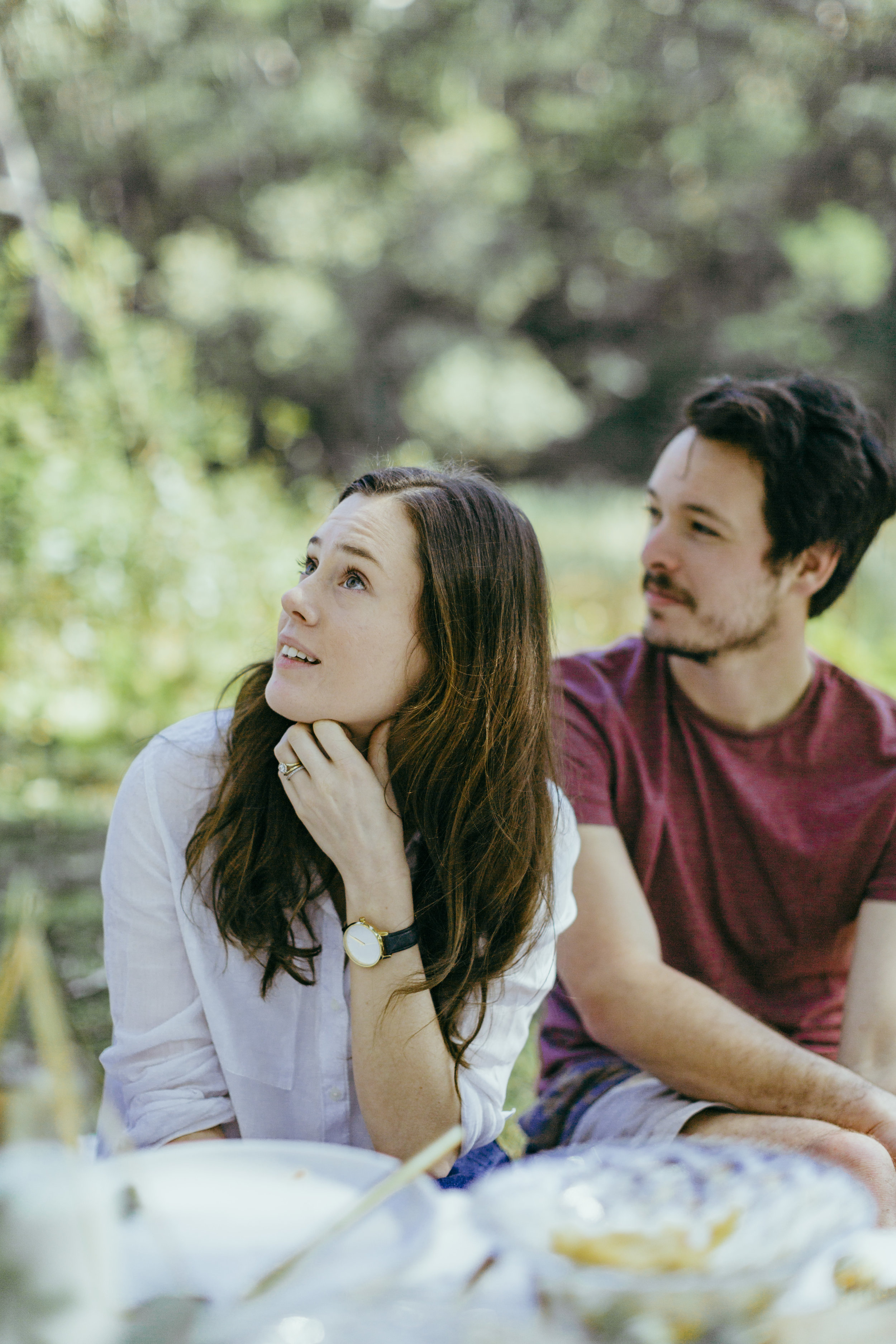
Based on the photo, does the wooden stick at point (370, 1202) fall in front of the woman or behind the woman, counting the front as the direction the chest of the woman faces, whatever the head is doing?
in front

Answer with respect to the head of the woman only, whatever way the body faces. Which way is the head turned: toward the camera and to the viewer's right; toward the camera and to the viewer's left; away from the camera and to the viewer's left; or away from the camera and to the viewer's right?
toward the camera and to the viewer's left

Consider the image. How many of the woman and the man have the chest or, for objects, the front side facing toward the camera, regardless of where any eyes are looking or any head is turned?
2

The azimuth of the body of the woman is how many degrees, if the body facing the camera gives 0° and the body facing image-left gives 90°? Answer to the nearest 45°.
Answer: approximately 0°

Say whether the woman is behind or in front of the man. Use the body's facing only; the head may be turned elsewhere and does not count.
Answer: in front

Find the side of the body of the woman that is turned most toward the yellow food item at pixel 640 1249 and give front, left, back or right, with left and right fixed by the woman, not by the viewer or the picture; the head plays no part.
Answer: front

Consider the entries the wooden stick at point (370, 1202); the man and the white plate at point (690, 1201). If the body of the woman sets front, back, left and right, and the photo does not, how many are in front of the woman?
2

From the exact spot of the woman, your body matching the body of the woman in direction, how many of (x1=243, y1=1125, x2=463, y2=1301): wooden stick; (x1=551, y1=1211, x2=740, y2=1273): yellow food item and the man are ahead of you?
2

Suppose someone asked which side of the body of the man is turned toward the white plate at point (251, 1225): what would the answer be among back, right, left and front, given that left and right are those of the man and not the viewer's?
front

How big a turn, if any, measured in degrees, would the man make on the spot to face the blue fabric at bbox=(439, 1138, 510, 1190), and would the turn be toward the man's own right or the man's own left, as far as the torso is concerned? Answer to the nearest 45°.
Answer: approximately 45° to the man's own right

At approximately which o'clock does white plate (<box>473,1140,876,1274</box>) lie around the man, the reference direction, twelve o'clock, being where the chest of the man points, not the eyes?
The white plate is roughly at 12 o'clock from the man.

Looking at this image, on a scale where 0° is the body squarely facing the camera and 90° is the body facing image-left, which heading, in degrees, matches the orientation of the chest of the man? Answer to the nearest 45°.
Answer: approximately 0°
